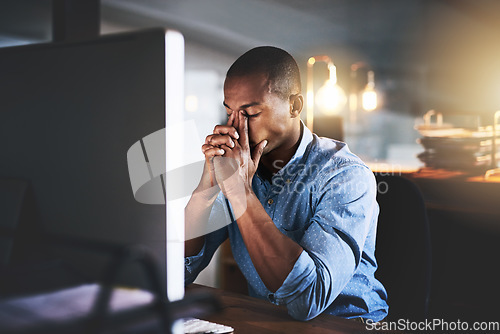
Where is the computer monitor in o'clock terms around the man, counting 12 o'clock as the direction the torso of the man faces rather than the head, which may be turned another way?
The computer monitor is roughly at 11 o'clock from the man.

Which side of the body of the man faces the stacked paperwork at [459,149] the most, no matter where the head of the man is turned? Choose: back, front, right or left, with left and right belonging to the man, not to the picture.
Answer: back

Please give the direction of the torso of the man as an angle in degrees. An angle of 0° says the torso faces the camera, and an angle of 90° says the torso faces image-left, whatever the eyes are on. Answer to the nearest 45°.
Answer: approximately 45°

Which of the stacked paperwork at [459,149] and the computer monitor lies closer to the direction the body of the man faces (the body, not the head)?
the computer monitor
